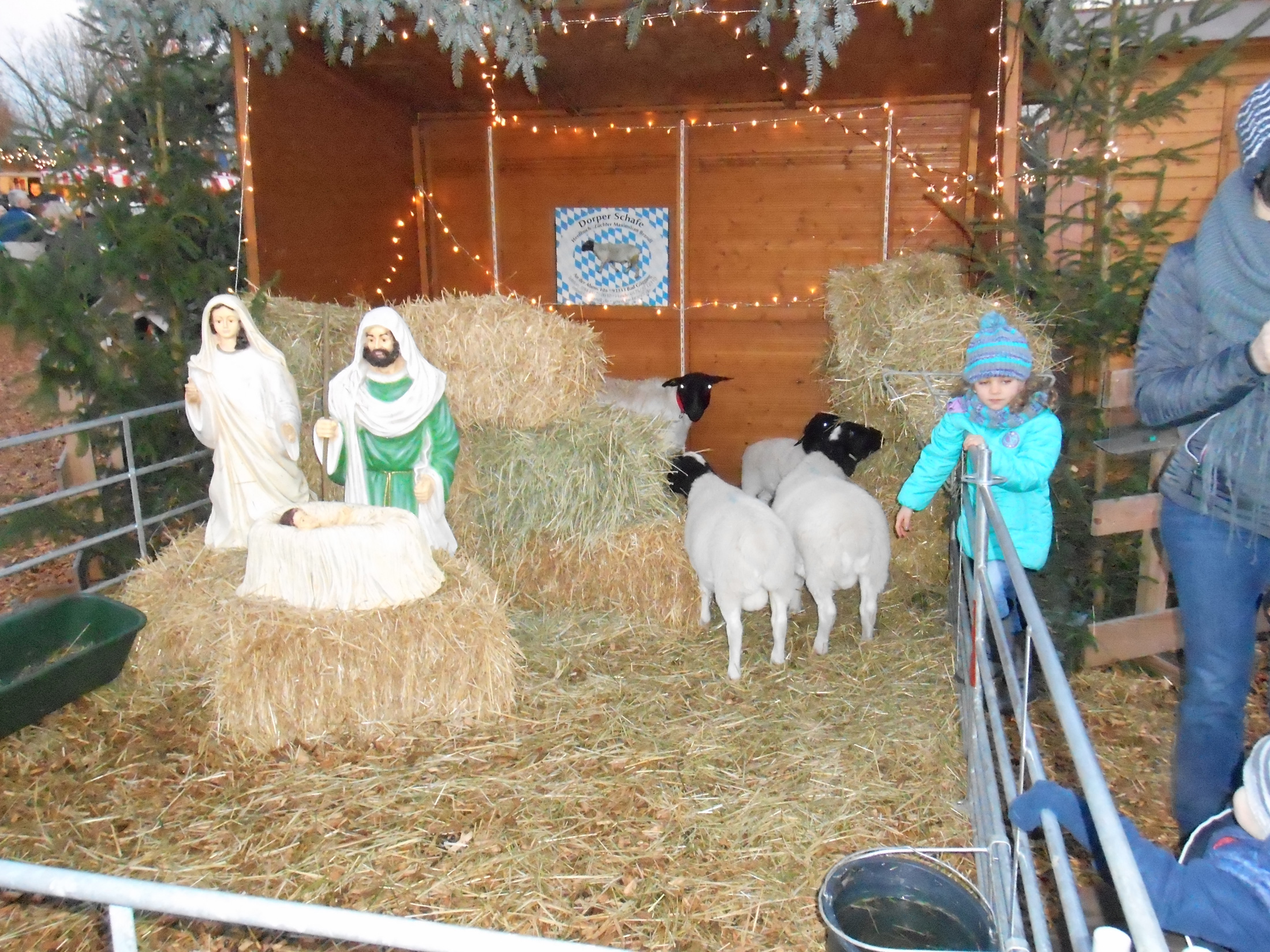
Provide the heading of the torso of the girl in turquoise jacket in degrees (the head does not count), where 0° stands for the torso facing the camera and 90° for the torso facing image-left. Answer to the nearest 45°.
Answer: approximately 45°

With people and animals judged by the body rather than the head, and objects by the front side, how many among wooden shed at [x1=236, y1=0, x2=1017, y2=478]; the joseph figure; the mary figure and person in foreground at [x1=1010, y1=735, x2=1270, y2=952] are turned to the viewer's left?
1

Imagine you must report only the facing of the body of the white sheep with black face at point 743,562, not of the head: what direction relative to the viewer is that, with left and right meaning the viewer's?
facing away from the viewer and to the left of the viewer

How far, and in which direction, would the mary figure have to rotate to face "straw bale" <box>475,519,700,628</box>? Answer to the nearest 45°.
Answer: approximately 90° to its left

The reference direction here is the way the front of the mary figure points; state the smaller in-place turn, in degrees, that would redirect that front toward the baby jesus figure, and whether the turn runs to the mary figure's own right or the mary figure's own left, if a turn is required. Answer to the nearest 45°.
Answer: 0° — it already faces it

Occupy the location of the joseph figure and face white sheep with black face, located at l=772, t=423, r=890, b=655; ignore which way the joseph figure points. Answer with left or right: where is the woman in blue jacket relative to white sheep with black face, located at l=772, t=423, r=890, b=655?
right

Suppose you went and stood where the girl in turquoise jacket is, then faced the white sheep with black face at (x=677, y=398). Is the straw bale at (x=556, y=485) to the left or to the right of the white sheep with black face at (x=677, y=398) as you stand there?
left

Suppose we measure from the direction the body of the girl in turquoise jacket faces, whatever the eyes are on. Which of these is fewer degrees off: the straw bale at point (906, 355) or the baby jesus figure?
the baby jesus figure

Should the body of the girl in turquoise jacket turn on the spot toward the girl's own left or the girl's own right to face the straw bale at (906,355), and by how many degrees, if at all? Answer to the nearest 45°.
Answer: approximately 135° to the girl's own right
